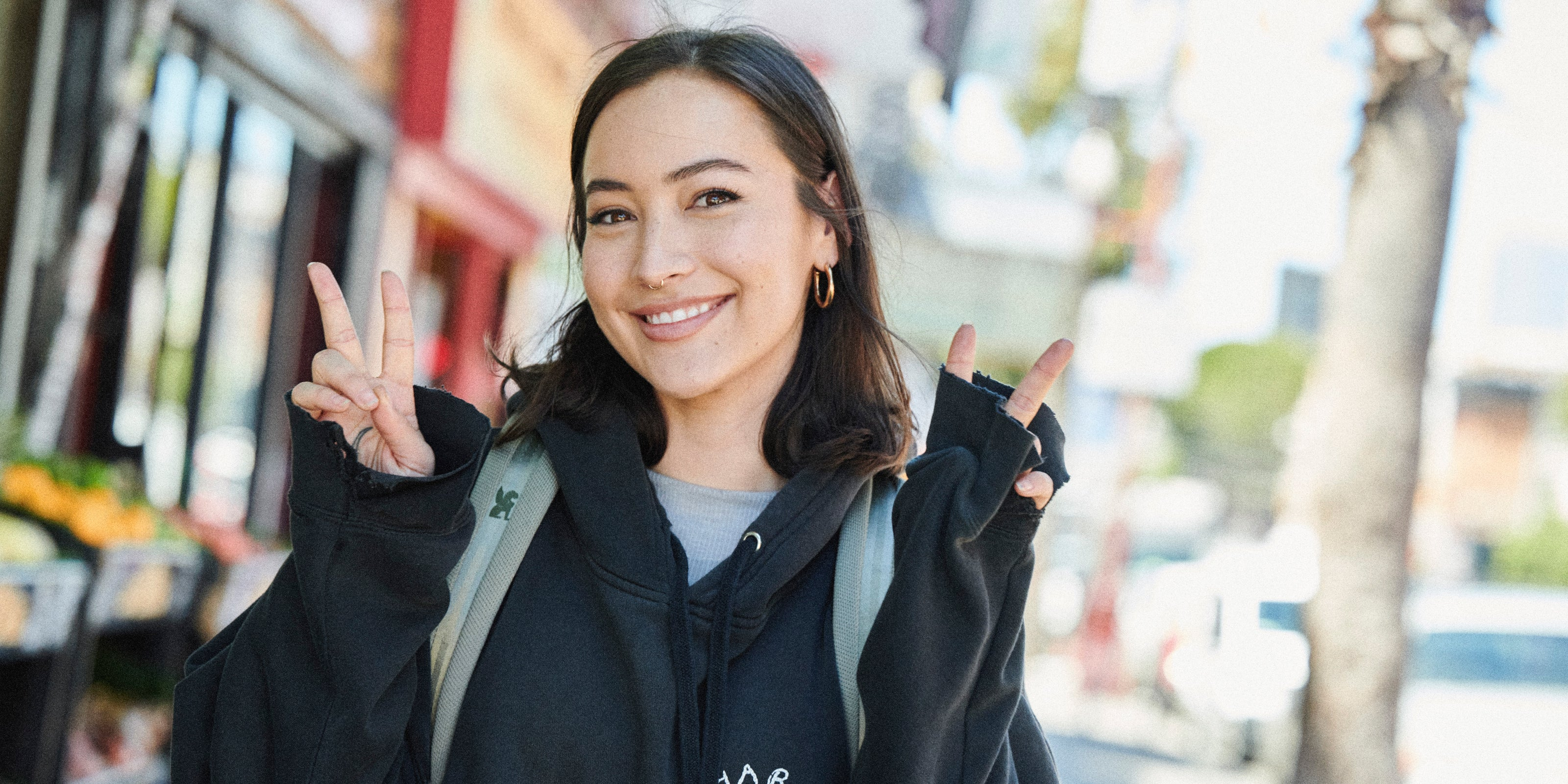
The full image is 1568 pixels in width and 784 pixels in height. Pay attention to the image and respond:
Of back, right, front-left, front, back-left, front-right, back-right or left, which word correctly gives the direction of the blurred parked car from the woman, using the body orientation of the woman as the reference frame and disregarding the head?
back-left

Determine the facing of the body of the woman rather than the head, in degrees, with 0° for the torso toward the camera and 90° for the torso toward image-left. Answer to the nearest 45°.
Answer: approximately 0°

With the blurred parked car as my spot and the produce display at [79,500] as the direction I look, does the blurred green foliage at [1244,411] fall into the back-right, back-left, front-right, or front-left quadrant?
back-right

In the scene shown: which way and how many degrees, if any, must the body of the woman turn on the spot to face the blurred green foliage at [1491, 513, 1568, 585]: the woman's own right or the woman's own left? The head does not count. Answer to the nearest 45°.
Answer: approximately 135° to the woman's own left

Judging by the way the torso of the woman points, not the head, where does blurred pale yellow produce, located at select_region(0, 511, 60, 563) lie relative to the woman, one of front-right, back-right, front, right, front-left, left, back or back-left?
back-right
